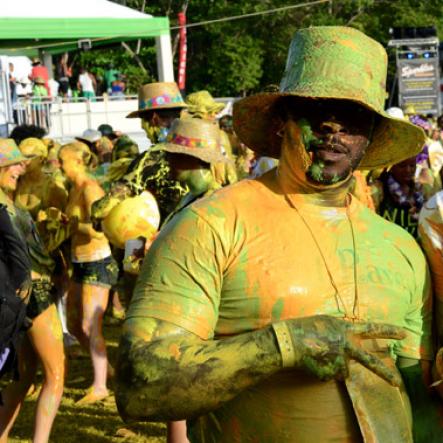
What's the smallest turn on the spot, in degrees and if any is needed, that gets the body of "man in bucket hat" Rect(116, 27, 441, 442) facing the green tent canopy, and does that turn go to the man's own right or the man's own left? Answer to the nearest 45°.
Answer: approximately 135° to the man's own left

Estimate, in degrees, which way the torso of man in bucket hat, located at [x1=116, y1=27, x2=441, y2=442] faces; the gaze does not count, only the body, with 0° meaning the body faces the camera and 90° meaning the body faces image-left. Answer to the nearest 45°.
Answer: approximately 315°

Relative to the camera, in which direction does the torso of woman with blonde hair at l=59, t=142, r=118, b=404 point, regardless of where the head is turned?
to the viewer's left

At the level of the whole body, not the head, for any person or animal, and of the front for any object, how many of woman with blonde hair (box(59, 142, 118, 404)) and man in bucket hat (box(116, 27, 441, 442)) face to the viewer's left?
1

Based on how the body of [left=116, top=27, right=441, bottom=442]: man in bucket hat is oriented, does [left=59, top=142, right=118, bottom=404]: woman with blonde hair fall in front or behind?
behind
